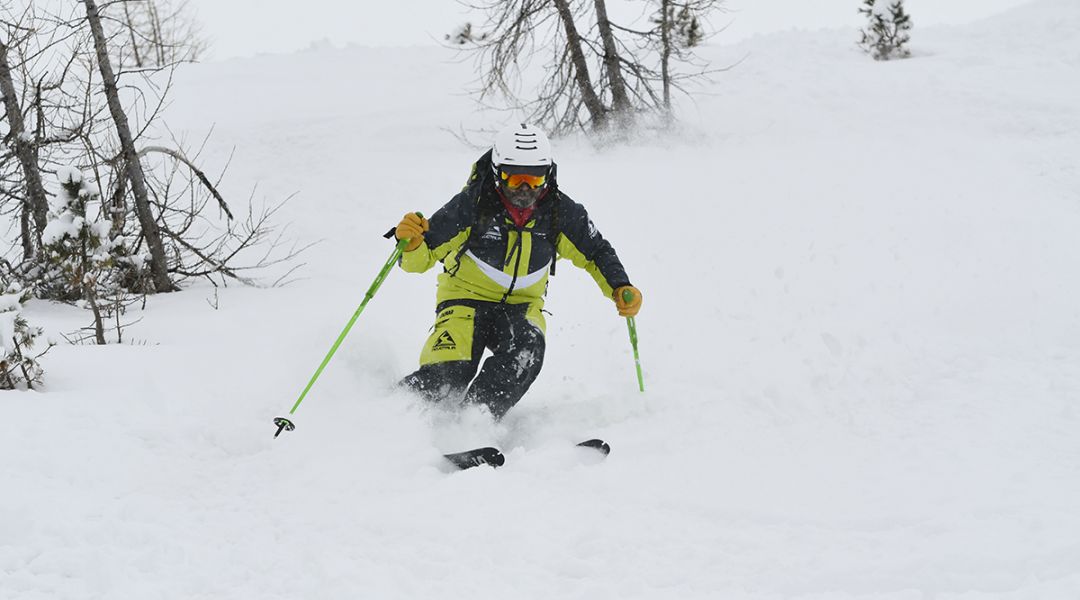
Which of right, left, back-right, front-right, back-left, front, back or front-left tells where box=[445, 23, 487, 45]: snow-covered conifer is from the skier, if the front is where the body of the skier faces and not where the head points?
back

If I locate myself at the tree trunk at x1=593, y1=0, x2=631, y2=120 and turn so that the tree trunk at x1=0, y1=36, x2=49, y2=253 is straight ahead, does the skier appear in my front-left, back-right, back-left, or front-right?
front-left

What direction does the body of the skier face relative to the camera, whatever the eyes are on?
toward the camera

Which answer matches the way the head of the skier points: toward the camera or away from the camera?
toward the camera

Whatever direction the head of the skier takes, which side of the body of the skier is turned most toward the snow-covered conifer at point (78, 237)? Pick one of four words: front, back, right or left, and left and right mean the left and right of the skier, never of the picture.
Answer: right

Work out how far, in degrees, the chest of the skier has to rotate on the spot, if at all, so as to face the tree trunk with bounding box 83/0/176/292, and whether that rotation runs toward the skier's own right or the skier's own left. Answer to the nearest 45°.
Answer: approximately 135° to the skier's own right

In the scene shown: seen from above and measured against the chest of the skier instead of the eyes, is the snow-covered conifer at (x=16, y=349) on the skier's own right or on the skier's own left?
on the skier's own right

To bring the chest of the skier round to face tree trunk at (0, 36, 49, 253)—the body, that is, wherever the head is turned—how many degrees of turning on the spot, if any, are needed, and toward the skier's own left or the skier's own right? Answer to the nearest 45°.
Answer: approximately 135° to the skier's own right

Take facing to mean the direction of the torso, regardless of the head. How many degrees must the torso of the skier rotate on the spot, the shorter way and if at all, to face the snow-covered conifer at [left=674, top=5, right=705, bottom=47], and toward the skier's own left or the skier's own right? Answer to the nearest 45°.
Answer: approximately 180°
